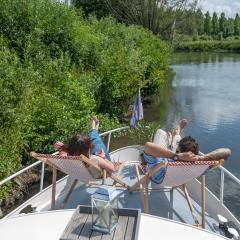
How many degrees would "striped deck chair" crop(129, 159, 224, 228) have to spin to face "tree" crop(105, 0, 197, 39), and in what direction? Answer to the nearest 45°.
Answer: approximately 45° to its right

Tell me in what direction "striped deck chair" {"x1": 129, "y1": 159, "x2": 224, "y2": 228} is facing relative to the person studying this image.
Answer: facing away from the viewer and to the left of the viewer

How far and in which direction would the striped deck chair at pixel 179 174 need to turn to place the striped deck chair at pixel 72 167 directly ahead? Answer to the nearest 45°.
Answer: approximately 45° to its left
